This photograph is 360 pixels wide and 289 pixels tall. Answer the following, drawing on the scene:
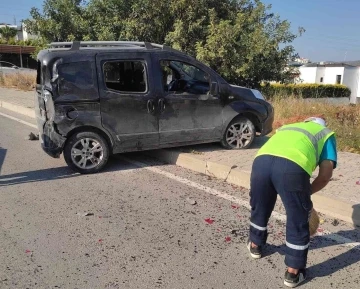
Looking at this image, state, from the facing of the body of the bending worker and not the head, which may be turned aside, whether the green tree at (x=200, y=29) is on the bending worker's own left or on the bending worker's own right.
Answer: on the bending worker's own left

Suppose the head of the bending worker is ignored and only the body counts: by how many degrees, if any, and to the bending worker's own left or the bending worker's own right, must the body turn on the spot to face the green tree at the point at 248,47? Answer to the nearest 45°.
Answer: approximately 45° to the bending worker's own left

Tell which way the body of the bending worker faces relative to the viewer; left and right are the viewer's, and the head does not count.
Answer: facing away from the viewer and to the right of the viewer

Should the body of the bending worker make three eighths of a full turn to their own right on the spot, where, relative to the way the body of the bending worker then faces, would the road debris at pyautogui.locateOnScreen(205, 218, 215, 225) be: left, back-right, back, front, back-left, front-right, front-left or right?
back-right

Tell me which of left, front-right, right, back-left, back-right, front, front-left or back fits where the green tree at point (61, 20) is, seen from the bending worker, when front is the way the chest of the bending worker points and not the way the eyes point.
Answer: left

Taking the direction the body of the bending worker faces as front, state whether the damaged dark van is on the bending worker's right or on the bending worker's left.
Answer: on the bending worker's left

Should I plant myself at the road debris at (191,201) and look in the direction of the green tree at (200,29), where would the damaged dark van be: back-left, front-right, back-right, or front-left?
front-left

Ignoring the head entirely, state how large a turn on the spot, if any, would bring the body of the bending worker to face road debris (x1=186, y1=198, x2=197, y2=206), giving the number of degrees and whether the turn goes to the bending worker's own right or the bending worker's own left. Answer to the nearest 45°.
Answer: approximately 90° to the bending worker's own left

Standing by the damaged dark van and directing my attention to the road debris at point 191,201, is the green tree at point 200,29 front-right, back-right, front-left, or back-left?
back-left

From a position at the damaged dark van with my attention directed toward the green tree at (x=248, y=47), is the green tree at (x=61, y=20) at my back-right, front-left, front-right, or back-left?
front-left
